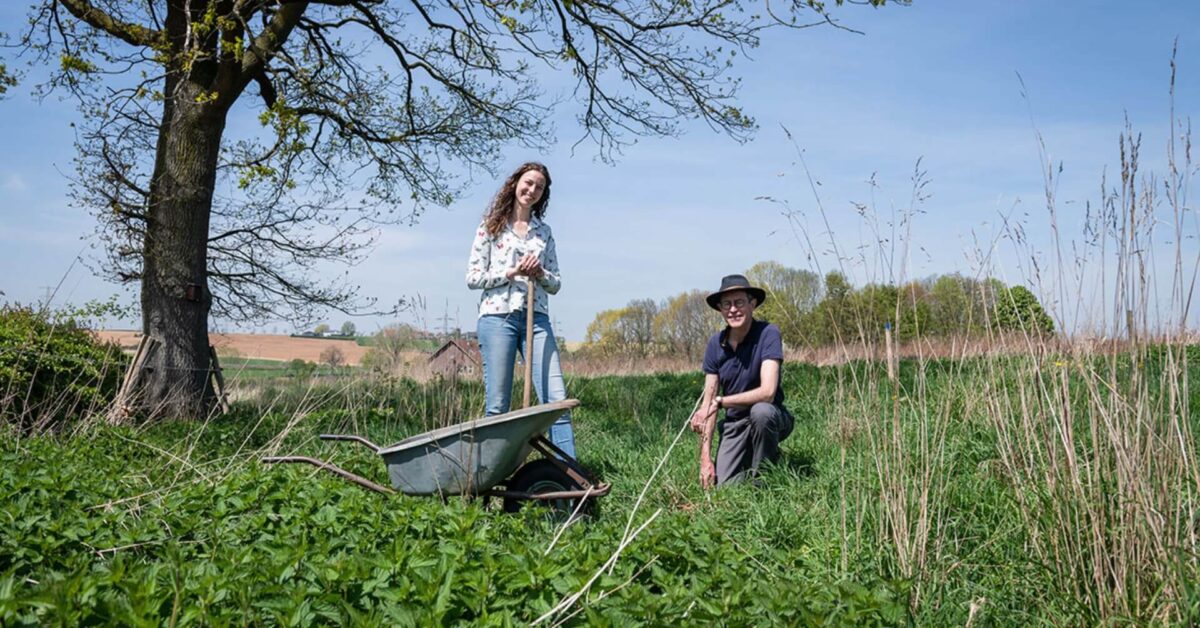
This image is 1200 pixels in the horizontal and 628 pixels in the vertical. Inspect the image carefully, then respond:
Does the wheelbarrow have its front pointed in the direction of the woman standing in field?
no

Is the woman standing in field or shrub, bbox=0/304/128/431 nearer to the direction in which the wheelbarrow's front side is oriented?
the woman standing in field

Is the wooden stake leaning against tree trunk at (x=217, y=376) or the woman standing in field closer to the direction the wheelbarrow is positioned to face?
the woman standing in field

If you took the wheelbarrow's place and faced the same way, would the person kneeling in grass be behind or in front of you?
in front

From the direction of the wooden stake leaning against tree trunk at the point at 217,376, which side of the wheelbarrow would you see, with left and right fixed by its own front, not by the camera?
left

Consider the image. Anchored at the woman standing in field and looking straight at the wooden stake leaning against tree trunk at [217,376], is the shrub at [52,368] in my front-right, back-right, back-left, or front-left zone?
front-left

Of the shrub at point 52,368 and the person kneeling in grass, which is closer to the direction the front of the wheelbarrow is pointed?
the person kneeling in grass

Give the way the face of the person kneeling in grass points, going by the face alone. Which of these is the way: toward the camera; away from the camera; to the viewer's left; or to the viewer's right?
toward the camera

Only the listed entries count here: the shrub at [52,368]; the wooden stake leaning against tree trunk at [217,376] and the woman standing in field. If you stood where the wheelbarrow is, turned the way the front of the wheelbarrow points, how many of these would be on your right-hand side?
0

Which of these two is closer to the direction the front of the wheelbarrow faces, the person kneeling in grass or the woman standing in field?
the person kneeling in grass

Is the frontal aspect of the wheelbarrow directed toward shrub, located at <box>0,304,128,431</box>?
no

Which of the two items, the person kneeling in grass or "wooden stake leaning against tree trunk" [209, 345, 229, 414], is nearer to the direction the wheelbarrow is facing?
the person kneeling in grass

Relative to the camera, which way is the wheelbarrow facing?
to the viewer's right
